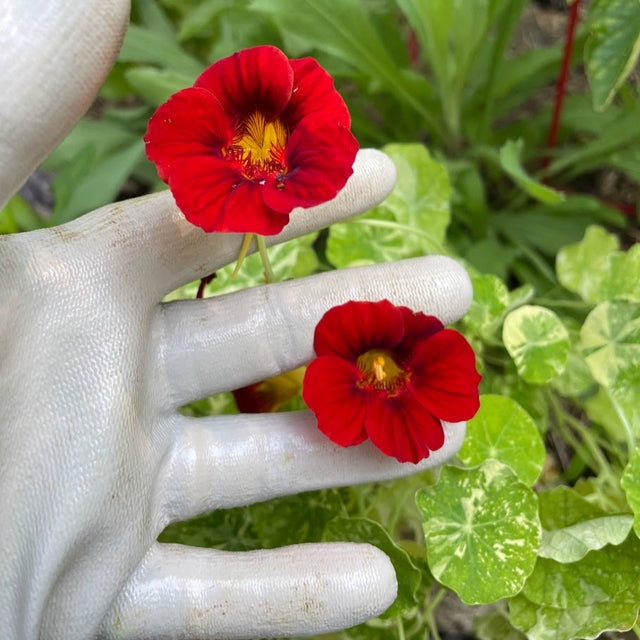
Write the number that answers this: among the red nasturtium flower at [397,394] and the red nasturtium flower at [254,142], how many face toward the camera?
2

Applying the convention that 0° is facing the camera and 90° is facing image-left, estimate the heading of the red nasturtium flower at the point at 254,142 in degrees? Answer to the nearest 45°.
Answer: approximately 0°

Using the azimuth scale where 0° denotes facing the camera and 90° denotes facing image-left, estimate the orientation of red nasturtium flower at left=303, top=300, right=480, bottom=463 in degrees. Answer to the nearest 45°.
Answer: approximately 0°
